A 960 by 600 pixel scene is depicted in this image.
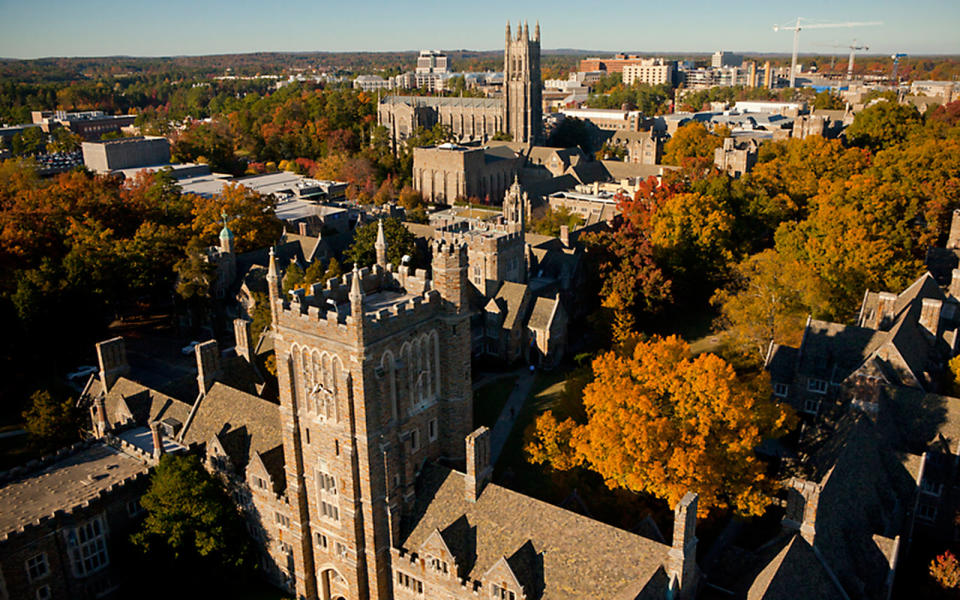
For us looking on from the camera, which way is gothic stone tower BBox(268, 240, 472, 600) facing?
facing the viewer and to the left of the viewer

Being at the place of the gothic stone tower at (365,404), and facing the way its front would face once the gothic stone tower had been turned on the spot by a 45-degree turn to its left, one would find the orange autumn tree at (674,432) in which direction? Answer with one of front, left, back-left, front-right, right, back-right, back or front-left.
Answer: left

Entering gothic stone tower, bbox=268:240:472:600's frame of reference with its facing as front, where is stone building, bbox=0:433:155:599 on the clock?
The stone building is roughly at 2 o'clock from the gothic stone tower.

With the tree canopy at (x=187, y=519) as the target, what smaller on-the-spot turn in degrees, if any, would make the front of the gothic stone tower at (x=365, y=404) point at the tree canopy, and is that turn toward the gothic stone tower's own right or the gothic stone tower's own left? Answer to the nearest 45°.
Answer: approximately 90° to the gothic stone tower's own right
